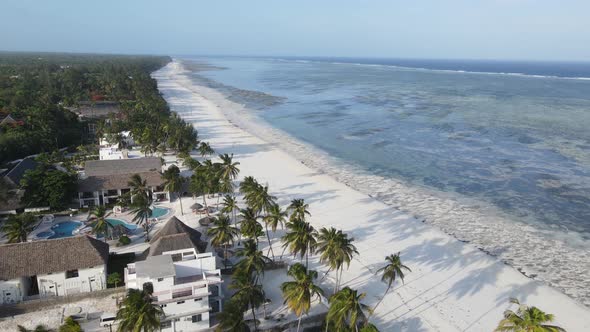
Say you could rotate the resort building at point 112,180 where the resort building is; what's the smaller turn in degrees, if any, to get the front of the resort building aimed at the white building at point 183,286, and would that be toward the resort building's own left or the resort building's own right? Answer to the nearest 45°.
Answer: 0° — it already faces it

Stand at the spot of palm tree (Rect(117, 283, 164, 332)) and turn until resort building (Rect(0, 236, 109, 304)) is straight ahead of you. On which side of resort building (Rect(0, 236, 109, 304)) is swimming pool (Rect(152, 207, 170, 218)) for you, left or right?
right

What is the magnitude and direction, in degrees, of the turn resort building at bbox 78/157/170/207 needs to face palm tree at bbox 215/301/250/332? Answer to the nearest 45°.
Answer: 0° — it already faces it

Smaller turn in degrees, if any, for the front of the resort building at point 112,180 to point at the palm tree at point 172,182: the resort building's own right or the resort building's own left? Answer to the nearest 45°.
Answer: approximately 45° to the resort building's own left
